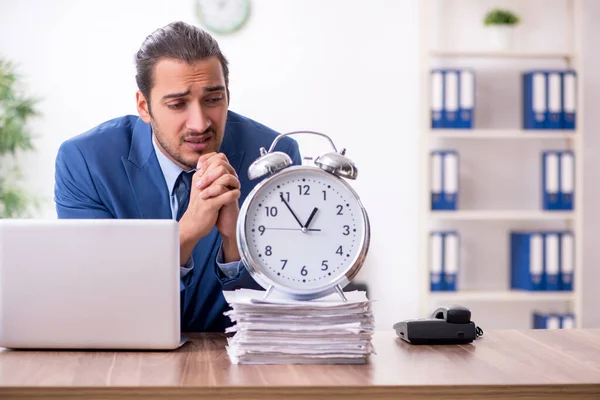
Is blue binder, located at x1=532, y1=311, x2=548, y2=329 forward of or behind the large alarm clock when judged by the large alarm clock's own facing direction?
behind

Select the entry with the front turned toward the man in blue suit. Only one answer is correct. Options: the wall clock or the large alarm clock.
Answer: the wall clock
